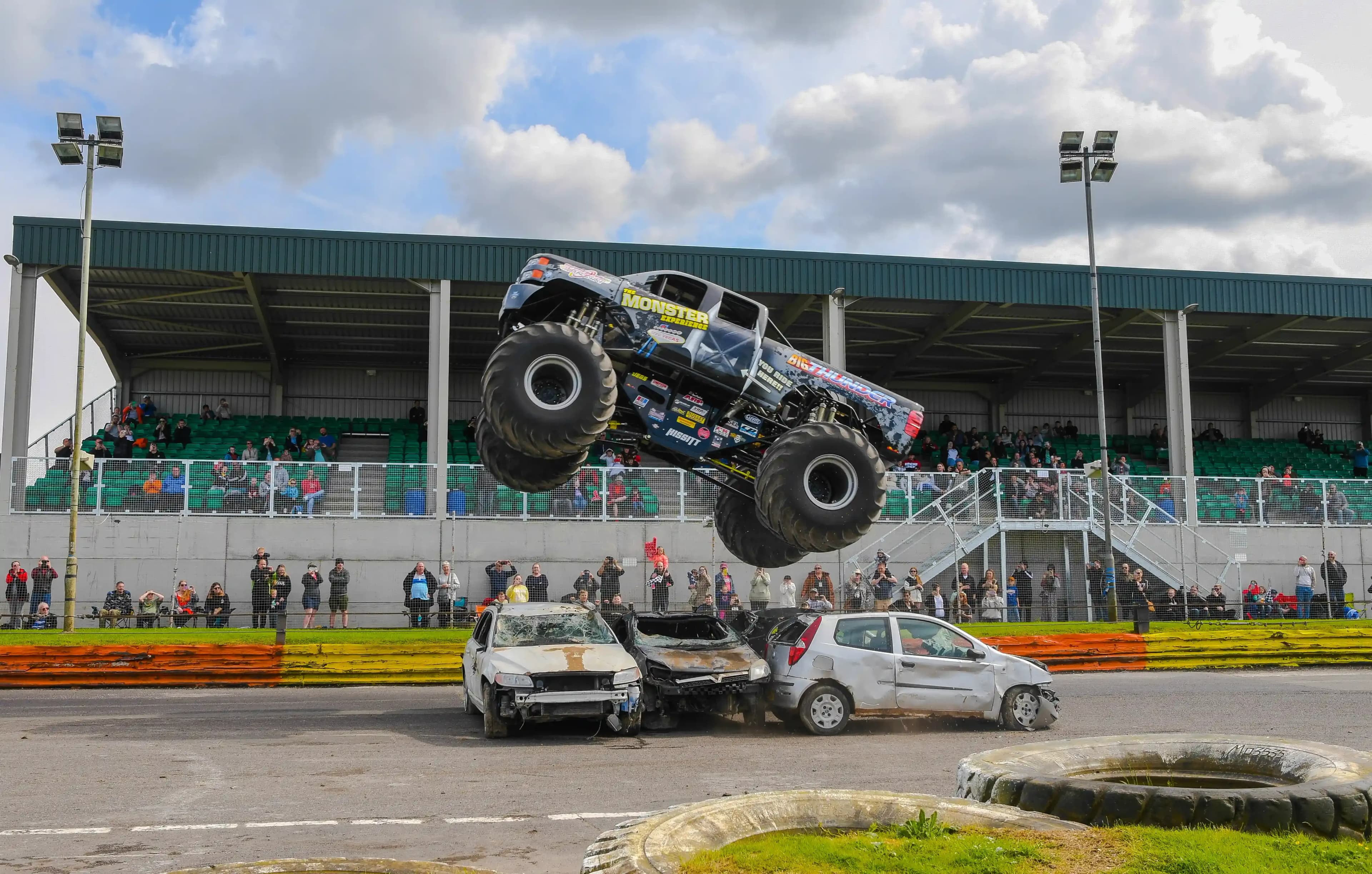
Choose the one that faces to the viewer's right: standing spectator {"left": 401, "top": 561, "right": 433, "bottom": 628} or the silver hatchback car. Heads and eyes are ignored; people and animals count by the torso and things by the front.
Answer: the silver hatchback car

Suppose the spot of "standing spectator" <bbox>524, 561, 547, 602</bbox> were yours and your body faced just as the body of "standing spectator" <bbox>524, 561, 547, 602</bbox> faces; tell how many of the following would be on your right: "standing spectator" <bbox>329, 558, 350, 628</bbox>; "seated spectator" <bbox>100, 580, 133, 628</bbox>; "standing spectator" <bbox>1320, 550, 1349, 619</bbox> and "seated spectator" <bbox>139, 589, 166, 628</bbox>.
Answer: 3

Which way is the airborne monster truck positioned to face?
to the viewer's left

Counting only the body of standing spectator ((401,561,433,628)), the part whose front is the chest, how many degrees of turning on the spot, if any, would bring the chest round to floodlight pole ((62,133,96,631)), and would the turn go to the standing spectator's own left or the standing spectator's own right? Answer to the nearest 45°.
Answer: approximately 90° to the standing spectator's own right

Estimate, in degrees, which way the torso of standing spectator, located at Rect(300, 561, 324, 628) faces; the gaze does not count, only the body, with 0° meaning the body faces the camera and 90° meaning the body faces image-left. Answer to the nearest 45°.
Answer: approximately 0°

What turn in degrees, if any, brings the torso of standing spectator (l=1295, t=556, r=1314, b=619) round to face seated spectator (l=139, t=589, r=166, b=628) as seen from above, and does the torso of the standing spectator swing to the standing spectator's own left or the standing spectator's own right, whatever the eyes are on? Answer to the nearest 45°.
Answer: approximately 45° to the standing spectator's own right

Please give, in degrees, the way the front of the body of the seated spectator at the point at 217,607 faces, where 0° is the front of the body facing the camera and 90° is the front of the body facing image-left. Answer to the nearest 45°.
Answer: approximately 0°

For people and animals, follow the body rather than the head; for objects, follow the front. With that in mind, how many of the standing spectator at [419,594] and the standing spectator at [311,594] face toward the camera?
2

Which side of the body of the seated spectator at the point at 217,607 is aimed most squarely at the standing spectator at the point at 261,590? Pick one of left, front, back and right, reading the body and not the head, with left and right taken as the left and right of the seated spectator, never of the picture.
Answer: left

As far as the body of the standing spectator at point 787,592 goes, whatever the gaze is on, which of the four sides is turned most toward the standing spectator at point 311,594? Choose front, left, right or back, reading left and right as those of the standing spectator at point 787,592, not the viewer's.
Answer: right

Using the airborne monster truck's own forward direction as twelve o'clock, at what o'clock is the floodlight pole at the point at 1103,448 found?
The floodlight pole is roughly at 4 o'clock from the airborne monster truck.
